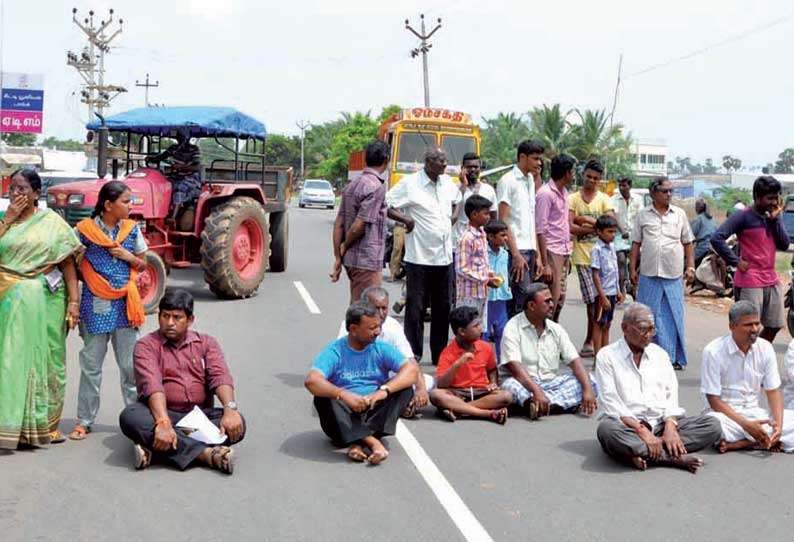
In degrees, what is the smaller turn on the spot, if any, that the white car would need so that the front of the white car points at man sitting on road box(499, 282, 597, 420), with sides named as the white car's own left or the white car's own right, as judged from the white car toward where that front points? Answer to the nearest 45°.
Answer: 0° — it already faces them

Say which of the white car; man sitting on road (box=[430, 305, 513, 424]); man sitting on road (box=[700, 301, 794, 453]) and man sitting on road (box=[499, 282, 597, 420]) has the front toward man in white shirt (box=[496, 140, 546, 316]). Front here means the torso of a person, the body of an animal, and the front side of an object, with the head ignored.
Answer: the white car

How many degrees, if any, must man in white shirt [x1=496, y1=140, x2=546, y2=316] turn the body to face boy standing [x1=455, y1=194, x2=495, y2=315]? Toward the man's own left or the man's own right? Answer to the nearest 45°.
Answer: approximately 90° to the man's own right

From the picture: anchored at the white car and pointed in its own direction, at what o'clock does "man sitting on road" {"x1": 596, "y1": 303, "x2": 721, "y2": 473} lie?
The man sitting on road is roughly at 12 o'clock from the white car.

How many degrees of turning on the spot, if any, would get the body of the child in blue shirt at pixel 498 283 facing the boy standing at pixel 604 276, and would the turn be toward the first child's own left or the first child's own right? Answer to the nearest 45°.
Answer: approximately 90° to the first child's own left

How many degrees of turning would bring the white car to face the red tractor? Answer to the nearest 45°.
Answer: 0° — it already faces it

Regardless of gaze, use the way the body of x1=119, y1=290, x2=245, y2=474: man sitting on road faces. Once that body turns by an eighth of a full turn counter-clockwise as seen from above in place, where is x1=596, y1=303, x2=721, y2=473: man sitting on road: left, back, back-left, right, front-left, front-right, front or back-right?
front-left

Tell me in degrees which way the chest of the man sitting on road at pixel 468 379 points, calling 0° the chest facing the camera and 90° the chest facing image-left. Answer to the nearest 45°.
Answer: approximately 0°

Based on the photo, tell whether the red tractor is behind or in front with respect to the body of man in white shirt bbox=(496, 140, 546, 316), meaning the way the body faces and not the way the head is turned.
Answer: behind

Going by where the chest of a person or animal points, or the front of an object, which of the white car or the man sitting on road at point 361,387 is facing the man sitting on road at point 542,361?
the white car

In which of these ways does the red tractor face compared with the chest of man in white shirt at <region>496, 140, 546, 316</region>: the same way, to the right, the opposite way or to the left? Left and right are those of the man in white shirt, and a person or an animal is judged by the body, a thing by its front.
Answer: to the right

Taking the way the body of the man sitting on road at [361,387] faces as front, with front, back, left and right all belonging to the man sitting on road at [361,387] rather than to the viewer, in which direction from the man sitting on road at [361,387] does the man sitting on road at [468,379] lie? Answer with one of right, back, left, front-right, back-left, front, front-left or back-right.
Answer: back-left
